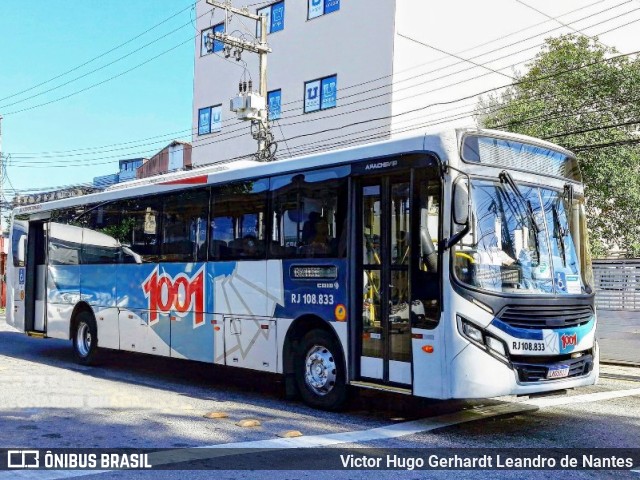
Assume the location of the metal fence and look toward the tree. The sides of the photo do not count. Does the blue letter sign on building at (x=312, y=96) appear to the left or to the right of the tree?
left

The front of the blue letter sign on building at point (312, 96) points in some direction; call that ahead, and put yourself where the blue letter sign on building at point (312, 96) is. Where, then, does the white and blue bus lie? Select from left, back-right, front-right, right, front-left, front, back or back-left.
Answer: front-left

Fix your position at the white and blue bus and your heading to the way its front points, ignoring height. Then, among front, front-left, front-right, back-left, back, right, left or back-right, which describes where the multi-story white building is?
back-left

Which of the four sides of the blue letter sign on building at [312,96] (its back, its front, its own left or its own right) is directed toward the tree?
left

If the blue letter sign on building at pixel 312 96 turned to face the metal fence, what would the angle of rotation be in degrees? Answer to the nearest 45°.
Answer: approximately 90° to its left

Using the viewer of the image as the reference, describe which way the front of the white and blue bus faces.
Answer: facing the viewer and to the right of the viewer

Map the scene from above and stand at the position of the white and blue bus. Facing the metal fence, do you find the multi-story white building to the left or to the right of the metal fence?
left

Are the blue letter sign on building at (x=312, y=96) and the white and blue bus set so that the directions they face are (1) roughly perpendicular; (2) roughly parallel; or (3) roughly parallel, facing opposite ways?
roughly perpendicular

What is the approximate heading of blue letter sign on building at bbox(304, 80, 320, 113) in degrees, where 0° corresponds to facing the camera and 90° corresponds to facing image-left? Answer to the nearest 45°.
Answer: approximately 45°

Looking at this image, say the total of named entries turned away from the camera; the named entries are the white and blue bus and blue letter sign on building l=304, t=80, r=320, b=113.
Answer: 0

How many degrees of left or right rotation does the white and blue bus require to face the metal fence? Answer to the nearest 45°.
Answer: approximately 90° to its left

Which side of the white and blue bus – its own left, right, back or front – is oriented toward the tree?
left
